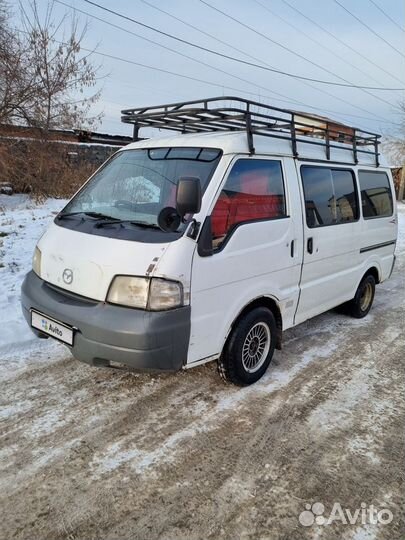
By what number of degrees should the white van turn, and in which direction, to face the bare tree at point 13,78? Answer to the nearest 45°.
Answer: approximately 90° to its right

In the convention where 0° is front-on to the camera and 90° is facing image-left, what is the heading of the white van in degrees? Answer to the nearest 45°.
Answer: approximately 45°
